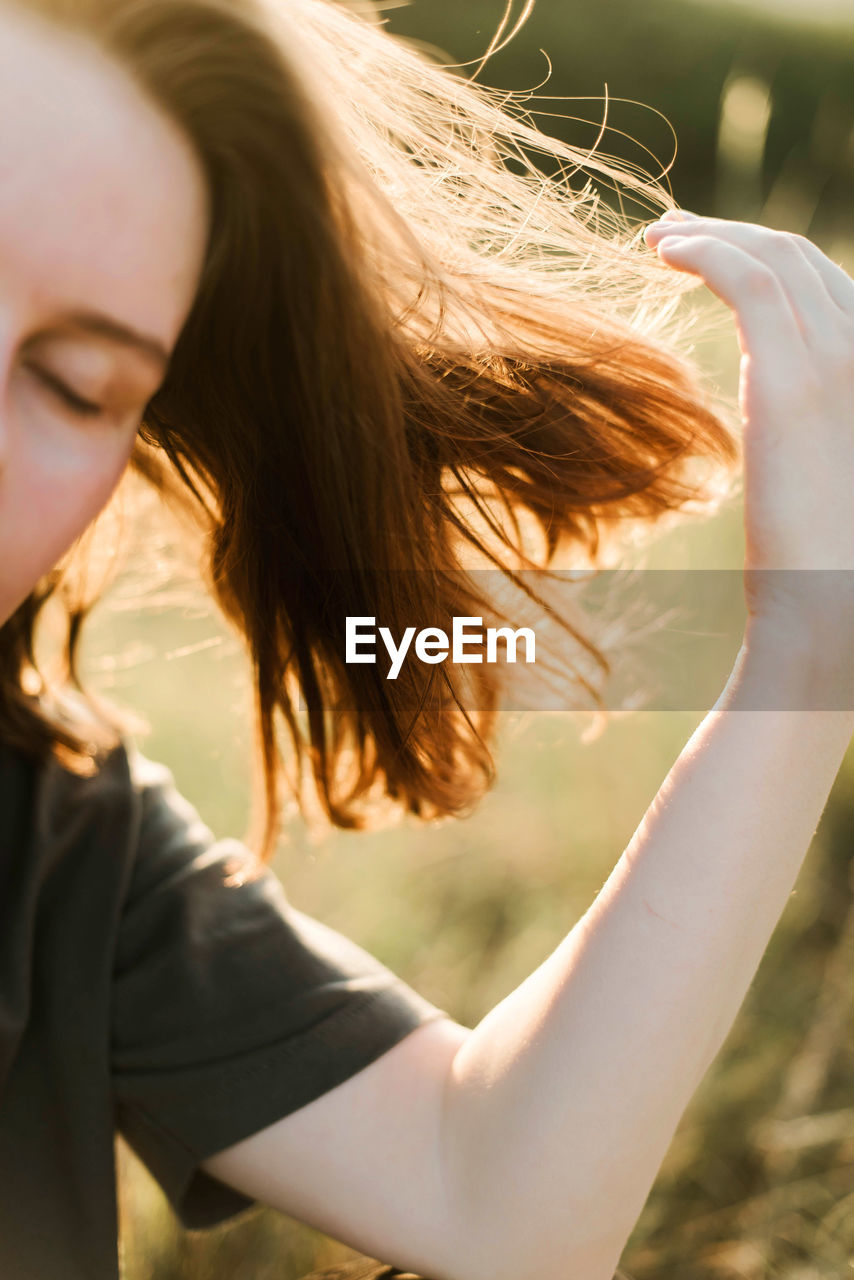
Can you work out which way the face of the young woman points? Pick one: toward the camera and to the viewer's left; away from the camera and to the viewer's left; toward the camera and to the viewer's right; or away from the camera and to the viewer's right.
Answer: toward the camera and to the viewer's left

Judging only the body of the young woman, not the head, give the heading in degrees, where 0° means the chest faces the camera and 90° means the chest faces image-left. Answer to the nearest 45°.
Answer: approximately 0°
